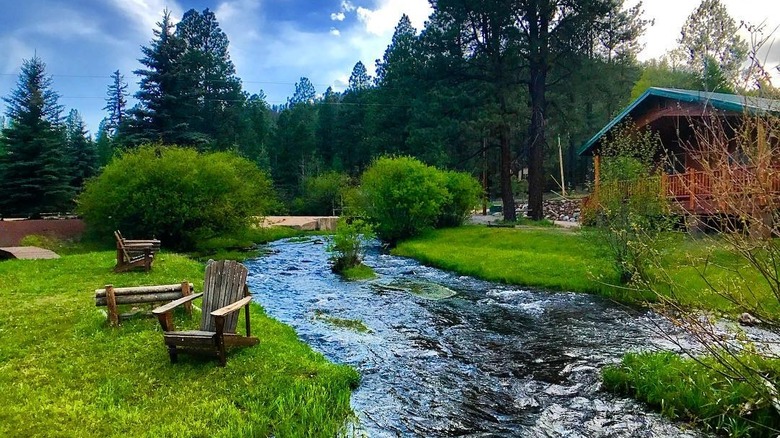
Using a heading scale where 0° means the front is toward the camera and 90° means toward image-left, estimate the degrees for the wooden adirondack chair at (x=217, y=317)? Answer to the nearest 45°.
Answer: approximately 45°

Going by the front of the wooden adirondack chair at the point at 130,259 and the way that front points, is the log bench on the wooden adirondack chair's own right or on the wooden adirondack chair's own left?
on the wooden adirondack chair's own right

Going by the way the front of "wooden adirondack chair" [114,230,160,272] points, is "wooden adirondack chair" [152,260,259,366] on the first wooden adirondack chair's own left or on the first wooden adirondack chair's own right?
on the first wooden adirondack chair's own right

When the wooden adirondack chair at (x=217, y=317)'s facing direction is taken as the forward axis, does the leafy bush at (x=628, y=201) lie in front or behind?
behind

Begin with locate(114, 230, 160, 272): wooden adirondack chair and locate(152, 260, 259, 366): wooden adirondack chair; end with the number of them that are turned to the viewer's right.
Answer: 1

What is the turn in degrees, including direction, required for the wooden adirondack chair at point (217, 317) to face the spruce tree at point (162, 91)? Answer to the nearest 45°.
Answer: approximately 135° to its right

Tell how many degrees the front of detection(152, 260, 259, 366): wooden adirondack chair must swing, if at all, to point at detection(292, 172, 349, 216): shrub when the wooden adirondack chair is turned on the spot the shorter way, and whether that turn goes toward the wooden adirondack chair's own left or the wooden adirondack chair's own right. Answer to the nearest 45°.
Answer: approximately 135° to the wooden adirondack chair's own right

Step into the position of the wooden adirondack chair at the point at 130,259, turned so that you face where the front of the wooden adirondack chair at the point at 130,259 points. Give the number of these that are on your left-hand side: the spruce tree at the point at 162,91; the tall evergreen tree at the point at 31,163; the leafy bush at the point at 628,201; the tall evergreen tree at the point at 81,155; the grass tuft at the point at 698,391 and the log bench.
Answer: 3

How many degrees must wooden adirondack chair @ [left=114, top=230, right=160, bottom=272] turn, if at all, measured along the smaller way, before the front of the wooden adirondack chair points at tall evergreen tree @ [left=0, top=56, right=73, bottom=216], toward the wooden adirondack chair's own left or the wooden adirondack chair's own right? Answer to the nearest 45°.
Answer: approximately 90° to the wooden adirondack chair's own left

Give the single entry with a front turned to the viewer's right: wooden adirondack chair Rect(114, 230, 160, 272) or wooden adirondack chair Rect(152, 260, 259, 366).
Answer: wooden adirondack chair Rect(114, 230, 160, 272)

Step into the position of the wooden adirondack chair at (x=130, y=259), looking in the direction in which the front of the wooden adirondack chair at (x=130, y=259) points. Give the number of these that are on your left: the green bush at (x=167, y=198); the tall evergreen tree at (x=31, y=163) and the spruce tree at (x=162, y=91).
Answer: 3

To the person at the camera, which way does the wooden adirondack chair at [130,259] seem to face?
facing to the right of the viewer

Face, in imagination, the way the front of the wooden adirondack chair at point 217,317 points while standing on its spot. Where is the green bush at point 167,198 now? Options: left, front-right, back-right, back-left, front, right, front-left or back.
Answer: back-right
